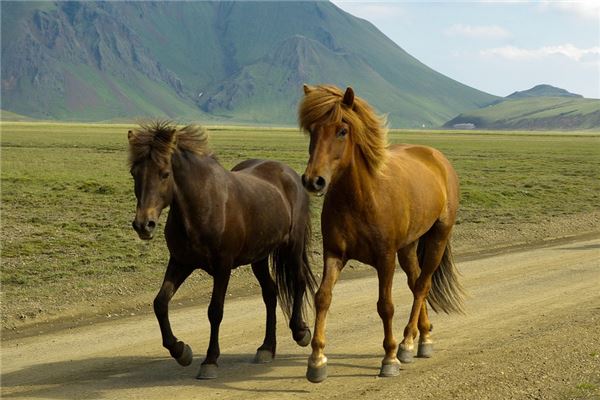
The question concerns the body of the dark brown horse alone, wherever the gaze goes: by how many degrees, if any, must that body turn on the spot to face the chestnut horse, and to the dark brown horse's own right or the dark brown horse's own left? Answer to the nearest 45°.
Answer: approximately 135° to the dark brown horse's own left

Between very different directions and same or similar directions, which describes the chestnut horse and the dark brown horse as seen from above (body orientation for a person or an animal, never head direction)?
same or similar directions

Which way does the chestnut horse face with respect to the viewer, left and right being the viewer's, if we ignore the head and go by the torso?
facing the viewer and to the left of the viewer

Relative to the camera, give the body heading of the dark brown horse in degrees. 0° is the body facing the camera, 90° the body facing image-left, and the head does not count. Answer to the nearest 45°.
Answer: approximately 45°

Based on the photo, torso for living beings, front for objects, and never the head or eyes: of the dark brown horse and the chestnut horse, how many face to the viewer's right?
0
